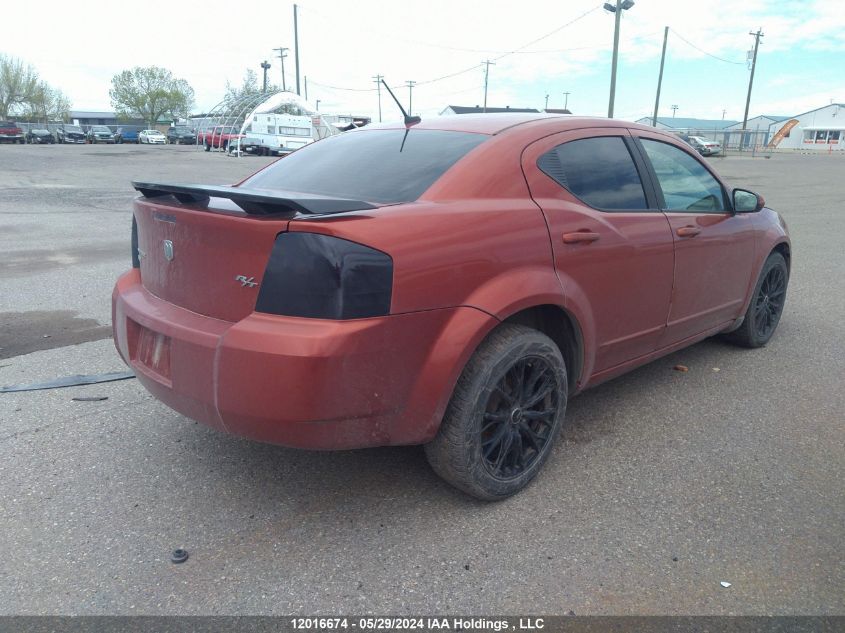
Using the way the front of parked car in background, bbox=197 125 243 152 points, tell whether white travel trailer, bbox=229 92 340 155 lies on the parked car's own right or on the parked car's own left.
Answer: on the parked car's own left

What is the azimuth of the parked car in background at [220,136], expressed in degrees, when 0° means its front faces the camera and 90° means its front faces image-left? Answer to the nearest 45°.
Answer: approximately 45°
